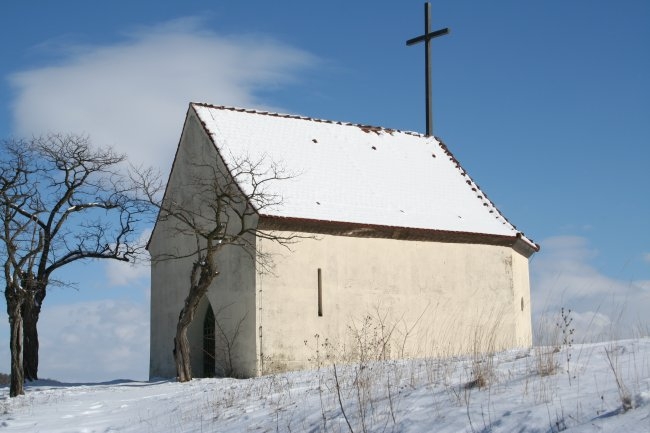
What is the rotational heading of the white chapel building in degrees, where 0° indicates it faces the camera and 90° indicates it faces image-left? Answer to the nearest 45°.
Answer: approximately 45°
